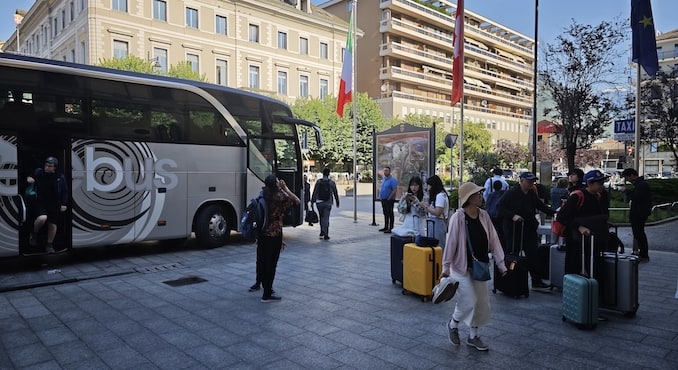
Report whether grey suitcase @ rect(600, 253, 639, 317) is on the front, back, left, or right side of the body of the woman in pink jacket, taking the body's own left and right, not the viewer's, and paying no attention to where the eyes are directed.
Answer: left

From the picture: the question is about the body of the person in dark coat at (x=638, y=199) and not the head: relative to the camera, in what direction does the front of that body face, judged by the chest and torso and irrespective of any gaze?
to the viewer's left

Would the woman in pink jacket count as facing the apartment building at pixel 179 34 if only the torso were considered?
no

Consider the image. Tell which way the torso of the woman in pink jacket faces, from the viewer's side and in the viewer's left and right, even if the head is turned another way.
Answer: facing the viewer and to the right of the viewer

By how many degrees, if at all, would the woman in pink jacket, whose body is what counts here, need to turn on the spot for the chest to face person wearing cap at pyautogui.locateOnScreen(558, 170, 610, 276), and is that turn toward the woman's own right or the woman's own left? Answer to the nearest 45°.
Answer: approximately 90° to the woman's own left

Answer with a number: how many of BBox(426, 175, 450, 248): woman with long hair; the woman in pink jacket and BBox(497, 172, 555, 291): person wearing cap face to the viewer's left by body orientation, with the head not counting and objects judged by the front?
1

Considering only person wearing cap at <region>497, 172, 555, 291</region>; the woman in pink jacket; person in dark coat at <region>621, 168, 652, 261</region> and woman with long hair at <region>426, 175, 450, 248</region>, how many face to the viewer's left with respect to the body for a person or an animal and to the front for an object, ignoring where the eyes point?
2

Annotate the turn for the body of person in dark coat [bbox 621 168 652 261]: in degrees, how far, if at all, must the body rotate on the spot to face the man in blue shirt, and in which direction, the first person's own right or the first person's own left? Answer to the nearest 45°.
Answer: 0° — they already face them

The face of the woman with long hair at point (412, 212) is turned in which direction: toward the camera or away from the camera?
toward the camera
